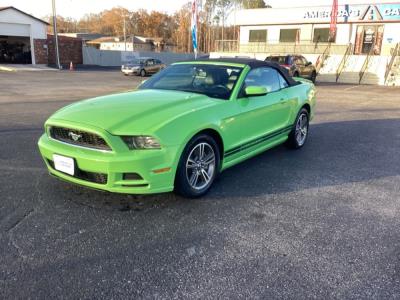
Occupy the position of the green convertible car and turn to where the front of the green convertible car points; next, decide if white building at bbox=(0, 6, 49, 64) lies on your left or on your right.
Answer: on your right

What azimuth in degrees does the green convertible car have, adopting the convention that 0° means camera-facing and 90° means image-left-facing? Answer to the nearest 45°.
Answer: approximately 45°

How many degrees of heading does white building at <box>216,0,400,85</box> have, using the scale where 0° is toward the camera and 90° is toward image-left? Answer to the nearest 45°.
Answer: approximately 0°

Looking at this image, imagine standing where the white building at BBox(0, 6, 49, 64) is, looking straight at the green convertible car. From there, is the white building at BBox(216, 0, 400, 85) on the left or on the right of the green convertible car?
left

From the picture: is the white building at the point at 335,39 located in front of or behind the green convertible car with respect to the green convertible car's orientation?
behind

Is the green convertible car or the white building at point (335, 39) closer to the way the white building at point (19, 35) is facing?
the green convertible car

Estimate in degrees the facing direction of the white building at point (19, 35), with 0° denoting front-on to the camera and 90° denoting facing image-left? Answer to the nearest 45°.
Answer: approximately 0°

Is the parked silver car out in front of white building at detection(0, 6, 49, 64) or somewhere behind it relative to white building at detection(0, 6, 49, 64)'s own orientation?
in front

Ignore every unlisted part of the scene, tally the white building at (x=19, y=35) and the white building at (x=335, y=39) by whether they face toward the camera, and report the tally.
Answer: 2

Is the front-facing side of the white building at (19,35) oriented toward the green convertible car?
yes

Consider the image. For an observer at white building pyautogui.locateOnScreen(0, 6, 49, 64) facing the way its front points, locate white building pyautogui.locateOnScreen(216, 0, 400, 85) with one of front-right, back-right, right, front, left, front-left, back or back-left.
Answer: front-left
